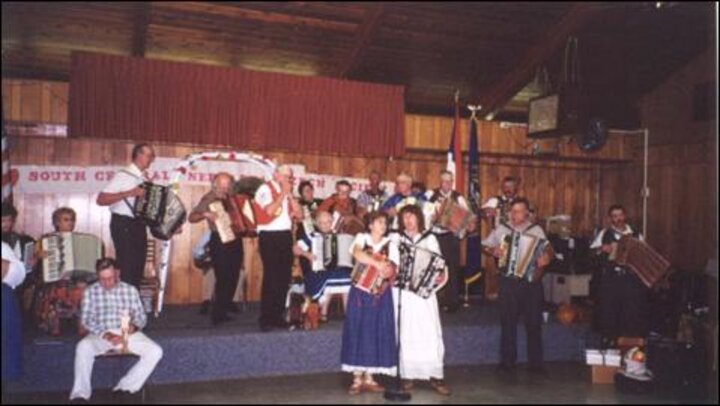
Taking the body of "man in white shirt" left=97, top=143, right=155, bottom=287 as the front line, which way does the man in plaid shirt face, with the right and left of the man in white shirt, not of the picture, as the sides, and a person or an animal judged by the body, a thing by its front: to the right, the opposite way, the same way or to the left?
to the right

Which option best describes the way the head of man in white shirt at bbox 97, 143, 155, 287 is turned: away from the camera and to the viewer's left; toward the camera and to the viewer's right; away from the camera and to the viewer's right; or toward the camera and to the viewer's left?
toward the camera and to the viewer's right

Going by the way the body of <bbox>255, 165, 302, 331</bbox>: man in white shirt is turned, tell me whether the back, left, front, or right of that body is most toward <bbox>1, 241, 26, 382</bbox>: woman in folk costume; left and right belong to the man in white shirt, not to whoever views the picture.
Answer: right

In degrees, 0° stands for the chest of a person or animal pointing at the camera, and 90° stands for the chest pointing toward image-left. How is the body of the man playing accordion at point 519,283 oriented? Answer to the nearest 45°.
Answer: approximately 0°

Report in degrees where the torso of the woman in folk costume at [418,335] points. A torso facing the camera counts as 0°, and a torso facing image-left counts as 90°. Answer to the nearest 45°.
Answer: approximately 0°

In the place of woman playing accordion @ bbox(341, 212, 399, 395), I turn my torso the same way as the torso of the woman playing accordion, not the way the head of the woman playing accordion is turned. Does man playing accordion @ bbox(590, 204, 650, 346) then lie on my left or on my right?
on my left

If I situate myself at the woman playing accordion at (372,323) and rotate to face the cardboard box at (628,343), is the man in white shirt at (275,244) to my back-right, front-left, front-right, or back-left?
back-left
